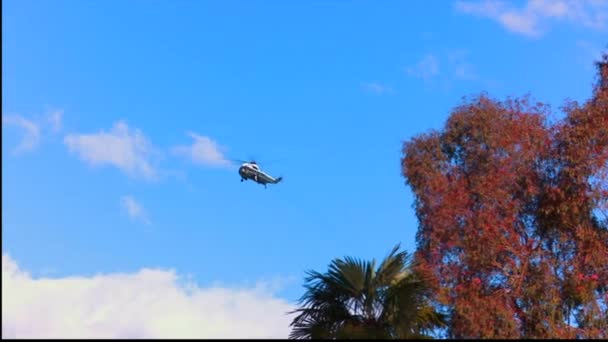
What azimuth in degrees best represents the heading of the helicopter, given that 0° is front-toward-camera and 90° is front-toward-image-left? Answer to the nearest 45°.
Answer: approximately 45°

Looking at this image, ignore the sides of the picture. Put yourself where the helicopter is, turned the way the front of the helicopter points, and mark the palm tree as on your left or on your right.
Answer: on your left

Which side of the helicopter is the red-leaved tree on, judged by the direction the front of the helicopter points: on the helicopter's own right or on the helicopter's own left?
on the helicopter's own left
